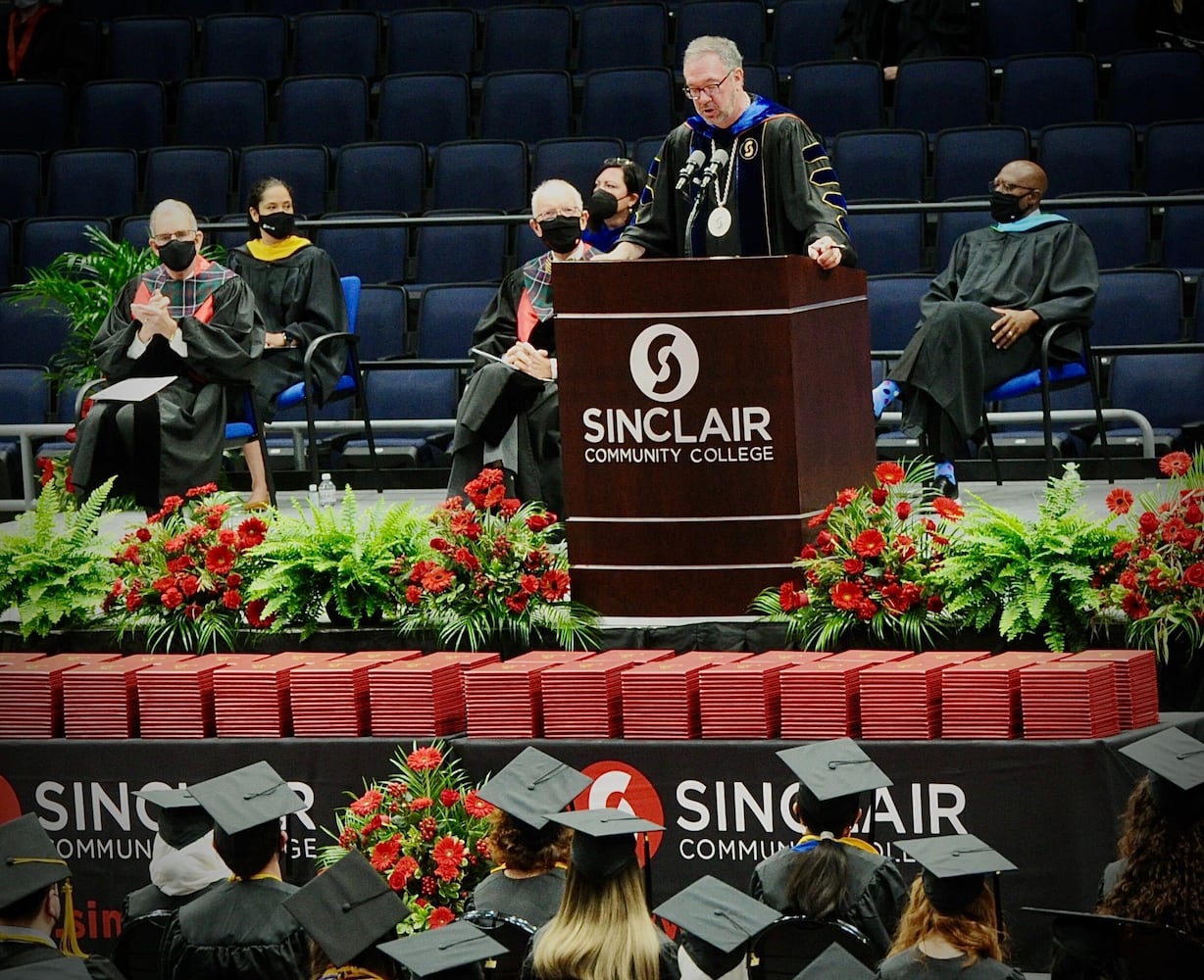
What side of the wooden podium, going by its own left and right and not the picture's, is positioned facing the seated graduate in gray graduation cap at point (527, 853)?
front

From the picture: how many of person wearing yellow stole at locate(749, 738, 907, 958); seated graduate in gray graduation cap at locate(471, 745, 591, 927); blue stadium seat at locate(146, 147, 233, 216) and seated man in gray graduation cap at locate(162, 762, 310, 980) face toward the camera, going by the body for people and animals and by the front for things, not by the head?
1

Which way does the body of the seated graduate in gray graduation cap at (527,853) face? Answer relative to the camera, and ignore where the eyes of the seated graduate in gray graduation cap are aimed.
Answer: away from the camera

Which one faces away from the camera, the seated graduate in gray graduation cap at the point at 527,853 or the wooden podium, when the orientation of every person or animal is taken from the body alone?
the seated graduate in gray graduation cap

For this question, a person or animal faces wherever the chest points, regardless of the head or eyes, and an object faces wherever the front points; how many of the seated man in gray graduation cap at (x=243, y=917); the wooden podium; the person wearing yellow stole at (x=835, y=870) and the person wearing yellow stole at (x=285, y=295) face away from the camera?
2

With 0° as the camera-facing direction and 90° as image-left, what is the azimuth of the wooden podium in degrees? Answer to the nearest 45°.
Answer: approximately 0°

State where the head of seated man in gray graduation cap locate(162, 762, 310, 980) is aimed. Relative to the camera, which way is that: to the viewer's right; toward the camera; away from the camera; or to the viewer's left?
away from the camera

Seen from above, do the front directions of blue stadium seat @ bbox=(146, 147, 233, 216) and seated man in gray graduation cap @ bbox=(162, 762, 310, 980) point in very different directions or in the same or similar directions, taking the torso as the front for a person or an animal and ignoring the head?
very different directions

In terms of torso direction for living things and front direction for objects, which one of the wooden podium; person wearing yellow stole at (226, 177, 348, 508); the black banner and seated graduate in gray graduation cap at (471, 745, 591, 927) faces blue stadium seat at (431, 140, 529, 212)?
the seated graduate in gray graduation cap

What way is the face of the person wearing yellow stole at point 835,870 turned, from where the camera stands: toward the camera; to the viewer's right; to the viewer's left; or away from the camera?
away from the camera

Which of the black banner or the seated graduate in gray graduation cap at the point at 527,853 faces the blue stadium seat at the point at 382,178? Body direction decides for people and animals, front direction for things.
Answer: the seated graduate in gray graduation cap

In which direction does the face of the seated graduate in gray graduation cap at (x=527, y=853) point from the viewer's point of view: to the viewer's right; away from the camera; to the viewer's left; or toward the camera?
away from the camera

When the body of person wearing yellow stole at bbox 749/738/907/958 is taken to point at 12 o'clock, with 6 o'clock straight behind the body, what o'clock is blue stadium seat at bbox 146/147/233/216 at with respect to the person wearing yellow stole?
The blue stadium seat is roughly at 11 o'clock from the person wearing yellow stole.

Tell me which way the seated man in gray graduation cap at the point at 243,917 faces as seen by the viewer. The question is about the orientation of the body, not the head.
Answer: away from the camera

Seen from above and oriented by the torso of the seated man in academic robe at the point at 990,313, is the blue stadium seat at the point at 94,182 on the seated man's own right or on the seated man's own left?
on the seated man's own right

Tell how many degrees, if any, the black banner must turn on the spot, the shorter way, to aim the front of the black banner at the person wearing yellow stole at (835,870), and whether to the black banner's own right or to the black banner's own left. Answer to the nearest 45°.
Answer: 0° — it already faces them

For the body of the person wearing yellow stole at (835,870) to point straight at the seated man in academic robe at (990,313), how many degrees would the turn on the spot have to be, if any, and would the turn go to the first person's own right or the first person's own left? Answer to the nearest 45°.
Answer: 0° — they already face them

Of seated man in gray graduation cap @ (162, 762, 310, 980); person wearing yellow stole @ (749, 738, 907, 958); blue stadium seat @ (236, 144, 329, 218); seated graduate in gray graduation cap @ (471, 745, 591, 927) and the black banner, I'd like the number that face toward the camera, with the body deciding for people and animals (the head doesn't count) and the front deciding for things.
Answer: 2
